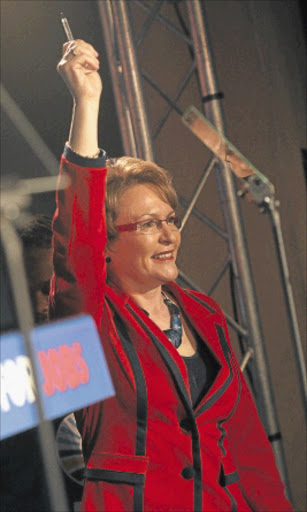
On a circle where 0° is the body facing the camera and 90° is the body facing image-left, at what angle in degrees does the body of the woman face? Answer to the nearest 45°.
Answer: approximately 315°

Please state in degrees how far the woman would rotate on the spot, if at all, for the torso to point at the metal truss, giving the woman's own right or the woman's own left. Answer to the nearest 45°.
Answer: approximately 135° to the woman's own left

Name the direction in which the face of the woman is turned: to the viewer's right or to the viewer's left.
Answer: to the viewer's right
